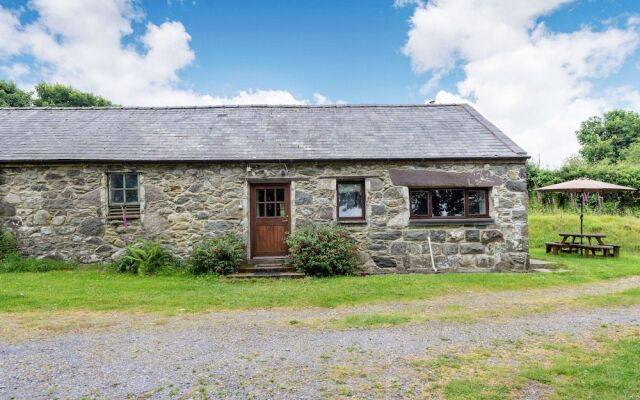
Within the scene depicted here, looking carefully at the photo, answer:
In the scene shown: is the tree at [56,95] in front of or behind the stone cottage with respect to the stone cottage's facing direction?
behind

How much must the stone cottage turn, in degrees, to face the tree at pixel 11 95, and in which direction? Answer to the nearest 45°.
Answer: approximately 135° to its right

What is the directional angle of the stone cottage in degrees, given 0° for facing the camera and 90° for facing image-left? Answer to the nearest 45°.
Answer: approximately 0°

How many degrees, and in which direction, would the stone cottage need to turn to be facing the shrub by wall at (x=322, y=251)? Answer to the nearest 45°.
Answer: approximately 45° to its left

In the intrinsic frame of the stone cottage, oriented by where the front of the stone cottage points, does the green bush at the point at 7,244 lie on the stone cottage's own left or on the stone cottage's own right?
on the stone cottage's own right

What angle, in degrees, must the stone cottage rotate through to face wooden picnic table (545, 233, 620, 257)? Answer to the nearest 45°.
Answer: approximately 90° to its left

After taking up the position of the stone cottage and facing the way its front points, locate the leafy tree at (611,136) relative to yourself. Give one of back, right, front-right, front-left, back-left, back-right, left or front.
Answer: back-left

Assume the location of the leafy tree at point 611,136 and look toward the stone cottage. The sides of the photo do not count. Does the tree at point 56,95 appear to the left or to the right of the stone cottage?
right

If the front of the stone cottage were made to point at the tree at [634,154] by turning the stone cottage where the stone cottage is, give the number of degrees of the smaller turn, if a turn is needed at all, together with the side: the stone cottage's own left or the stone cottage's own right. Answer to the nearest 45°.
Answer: approximately 135° to the stone cottage's own left
